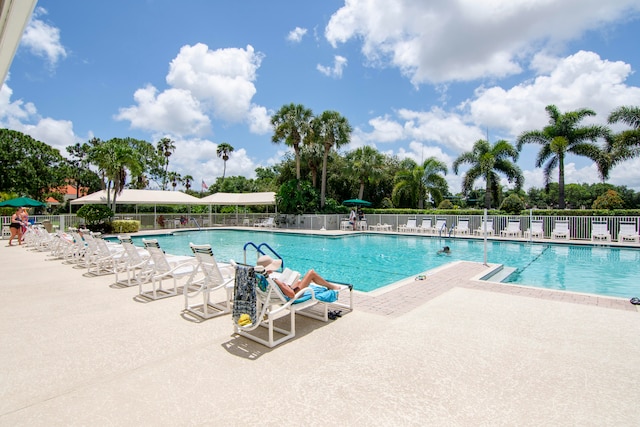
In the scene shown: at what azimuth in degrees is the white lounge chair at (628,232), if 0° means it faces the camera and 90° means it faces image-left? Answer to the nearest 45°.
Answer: approximately 0°

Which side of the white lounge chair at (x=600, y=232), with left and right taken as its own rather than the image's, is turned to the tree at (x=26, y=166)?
right

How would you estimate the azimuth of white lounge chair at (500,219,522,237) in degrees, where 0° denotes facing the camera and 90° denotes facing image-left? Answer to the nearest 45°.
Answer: approximately 45°

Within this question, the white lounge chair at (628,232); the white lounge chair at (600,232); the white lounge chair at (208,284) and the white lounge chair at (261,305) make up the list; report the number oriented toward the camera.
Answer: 2

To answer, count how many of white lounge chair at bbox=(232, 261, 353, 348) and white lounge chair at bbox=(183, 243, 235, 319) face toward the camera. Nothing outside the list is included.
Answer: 0

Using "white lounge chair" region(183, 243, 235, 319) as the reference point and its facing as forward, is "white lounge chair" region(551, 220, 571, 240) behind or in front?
in front

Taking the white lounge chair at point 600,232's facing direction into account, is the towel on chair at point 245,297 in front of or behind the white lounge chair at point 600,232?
in front

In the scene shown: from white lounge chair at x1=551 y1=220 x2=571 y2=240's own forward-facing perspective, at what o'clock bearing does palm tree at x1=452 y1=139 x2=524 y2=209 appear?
The palm tree is roughly at 5 o'clock from the white lounge chair.

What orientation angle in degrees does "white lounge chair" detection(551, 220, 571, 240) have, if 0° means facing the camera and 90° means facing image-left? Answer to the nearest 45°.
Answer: approximately 0°

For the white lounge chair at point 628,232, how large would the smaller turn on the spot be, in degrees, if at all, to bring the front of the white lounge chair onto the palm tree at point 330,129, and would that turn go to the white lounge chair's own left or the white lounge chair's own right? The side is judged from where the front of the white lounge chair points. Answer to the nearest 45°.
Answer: approximately 90° to the white lounge chair's own right

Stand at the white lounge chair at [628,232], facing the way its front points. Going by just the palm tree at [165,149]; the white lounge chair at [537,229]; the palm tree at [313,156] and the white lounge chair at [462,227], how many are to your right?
4
